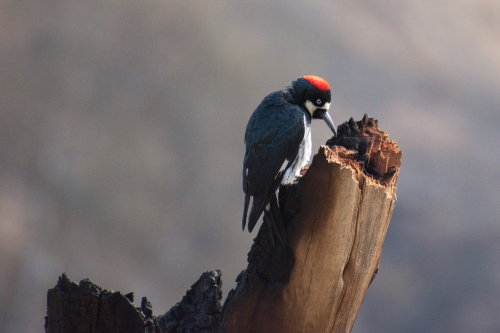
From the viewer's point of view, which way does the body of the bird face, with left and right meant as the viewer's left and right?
facing to the right of the viewer
